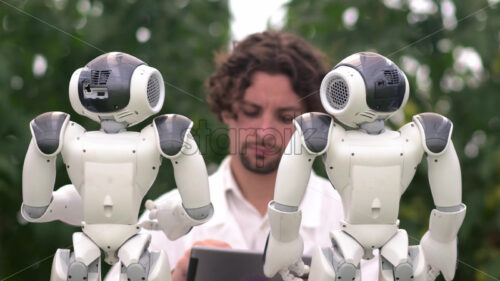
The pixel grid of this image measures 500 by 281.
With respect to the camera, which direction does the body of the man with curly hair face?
toward the camera

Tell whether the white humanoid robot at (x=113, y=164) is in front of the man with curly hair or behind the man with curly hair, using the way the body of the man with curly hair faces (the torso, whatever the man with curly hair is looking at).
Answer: in front
